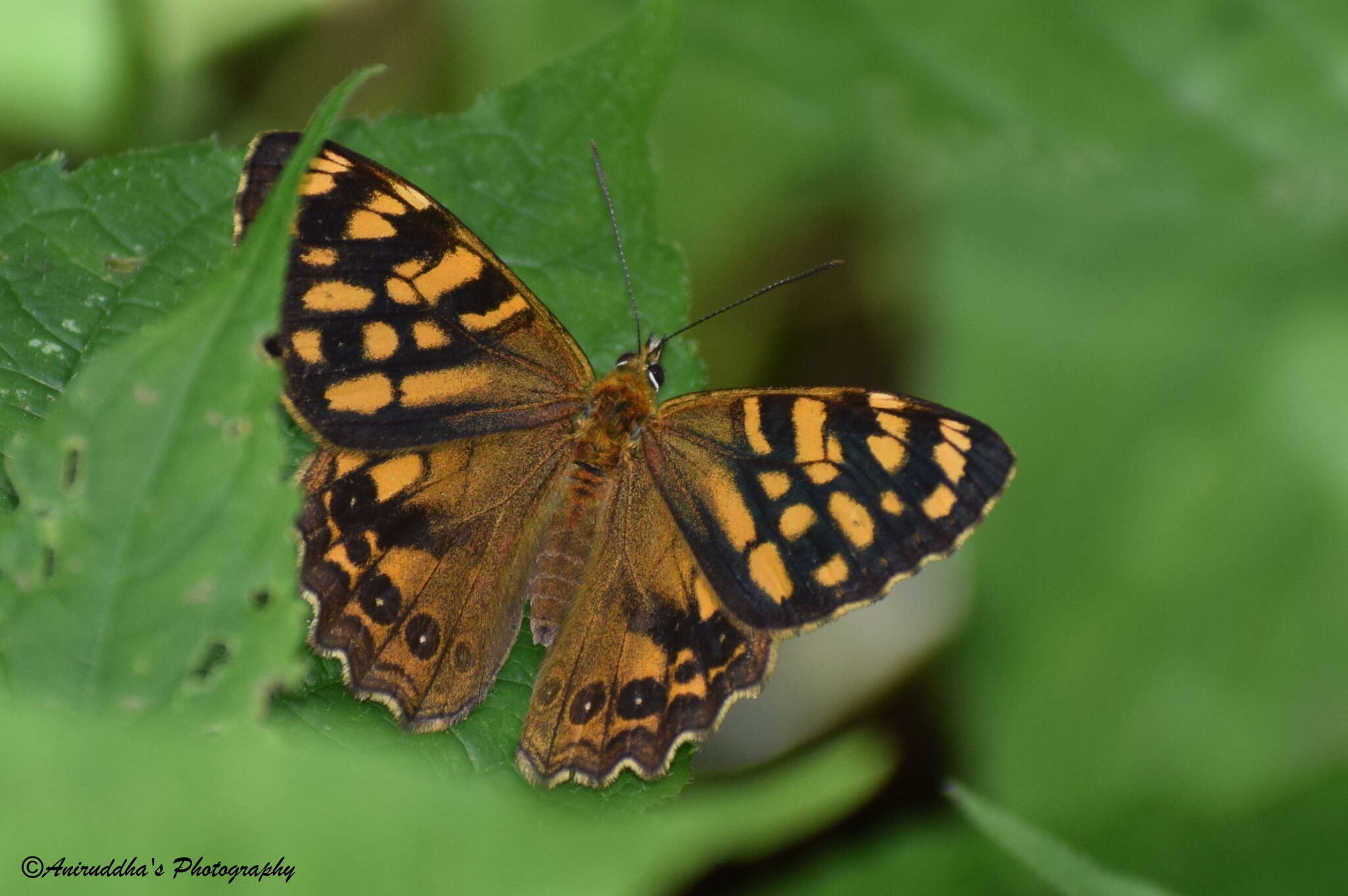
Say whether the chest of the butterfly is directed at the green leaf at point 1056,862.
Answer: no

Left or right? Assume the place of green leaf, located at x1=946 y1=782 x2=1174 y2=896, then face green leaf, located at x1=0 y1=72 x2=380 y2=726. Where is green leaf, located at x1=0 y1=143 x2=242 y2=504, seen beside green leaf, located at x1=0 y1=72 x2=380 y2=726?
right

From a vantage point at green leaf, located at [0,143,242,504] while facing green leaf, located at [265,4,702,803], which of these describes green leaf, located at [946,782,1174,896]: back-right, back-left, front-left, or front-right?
front-right

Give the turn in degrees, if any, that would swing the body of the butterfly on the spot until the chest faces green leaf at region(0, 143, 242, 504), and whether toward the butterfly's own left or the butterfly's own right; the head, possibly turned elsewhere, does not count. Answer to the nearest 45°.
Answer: approximately 90° to the butterfly's own left

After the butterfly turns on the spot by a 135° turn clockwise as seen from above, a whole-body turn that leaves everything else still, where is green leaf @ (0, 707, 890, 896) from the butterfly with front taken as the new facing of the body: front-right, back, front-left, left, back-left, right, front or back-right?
front-right

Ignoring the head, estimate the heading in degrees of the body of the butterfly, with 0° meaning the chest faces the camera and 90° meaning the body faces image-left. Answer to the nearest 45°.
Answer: approximately 180°
